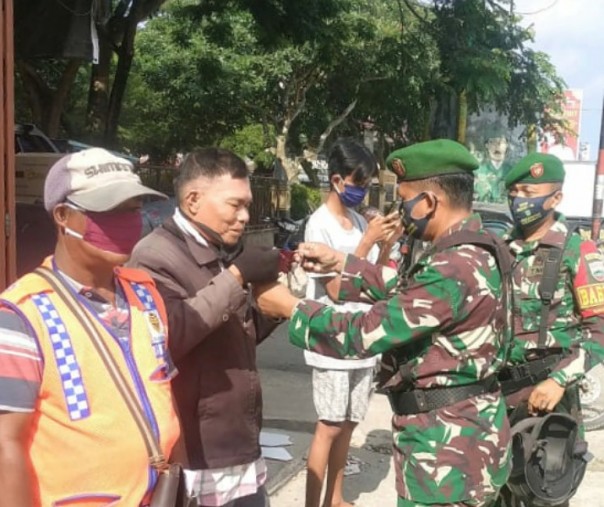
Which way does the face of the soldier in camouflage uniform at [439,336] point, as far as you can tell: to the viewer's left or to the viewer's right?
to the viewer's left

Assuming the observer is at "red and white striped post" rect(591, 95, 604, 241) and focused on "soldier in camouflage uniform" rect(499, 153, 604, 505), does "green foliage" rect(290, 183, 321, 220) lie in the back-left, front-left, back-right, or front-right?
back-right

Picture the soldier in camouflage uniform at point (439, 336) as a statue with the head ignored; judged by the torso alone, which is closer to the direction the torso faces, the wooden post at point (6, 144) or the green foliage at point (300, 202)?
the wooden post

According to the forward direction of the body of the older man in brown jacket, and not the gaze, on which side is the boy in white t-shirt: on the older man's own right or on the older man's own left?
on the older man's own left

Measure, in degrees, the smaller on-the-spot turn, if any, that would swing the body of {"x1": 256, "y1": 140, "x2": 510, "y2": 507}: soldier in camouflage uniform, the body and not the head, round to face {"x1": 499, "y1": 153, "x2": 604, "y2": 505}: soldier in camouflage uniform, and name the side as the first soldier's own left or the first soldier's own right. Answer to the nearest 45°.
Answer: approximately 135° to the first soldier's own right

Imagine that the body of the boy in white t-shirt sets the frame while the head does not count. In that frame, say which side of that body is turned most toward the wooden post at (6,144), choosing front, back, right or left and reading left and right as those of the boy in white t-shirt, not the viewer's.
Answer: right

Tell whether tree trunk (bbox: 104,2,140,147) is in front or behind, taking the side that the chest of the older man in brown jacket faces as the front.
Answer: behind

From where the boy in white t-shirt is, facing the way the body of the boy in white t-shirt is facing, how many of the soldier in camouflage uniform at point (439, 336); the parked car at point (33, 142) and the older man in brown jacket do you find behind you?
1

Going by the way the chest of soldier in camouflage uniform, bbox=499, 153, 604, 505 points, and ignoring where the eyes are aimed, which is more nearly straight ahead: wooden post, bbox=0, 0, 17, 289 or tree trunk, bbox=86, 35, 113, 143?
the wooden post

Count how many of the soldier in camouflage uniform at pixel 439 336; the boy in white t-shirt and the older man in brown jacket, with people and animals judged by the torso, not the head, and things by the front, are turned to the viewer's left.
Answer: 1

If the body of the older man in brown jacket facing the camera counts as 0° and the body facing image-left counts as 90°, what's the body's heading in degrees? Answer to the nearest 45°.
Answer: approximately 315°

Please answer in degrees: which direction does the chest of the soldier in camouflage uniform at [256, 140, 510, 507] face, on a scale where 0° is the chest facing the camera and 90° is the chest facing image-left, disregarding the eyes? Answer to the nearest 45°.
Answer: approximately 90°
